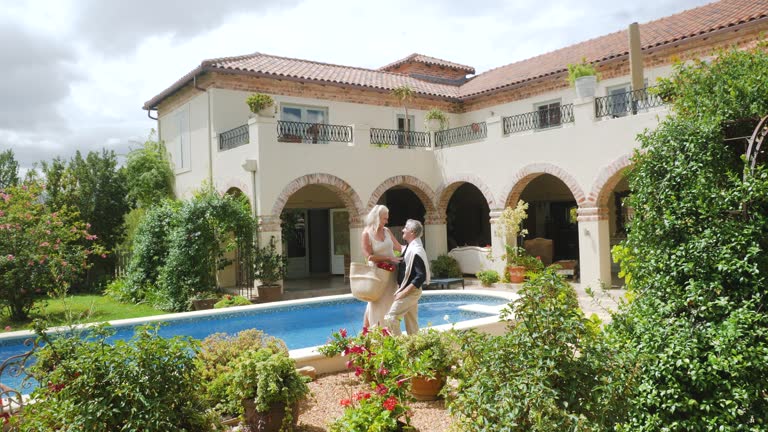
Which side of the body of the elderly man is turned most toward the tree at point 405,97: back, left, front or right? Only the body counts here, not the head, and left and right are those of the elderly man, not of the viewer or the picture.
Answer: right

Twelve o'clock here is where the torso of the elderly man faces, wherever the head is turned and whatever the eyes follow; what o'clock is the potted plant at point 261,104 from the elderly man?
The potted plant is roughly at 2 o'clock from the elderly man.

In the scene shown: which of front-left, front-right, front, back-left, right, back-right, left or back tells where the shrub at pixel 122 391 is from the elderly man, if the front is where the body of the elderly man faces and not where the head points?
front-left

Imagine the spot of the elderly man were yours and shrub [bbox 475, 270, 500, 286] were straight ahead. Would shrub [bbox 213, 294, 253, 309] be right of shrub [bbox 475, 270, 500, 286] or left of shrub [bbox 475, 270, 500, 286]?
left

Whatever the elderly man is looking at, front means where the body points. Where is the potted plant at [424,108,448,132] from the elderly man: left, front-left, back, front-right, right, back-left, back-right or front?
right

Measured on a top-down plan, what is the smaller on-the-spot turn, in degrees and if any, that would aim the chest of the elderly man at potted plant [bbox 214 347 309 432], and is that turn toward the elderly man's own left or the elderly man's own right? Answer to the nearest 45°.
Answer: approximately 45° to the elderly man's own left

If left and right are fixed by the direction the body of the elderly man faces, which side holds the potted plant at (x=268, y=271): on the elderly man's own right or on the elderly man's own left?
on the elderly man's own right

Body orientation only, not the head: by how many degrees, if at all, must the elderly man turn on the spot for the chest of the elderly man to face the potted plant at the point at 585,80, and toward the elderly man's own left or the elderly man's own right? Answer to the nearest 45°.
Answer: approximately 135° to the elderly man's own right

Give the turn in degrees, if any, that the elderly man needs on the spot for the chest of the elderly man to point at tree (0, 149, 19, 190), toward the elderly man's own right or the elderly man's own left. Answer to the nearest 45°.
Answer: approximately 45° to the elderly man's own right

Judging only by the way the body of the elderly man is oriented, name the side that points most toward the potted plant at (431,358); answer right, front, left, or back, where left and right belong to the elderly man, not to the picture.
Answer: left

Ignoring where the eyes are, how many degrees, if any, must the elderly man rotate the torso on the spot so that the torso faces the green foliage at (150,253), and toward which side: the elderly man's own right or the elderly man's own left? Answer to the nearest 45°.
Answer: approximately 45° to the elderly man's own right

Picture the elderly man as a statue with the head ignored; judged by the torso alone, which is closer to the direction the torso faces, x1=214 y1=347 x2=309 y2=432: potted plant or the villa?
the potted plant

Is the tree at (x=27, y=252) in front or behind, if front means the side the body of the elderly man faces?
in front

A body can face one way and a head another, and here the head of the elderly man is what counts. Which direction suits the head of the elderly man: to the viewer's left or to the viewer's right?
to the viewer's left

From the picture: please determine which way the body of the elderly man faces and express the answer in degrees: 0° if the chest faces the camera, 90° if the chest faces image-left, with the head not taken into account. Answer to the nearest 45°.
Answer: approximately 90°

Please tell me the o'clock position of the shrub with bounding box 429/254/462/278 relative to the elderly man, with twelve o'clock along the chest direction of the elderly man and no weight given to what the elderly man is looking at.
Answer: The shrub is roughly at 3 o'clock from the elderly man.

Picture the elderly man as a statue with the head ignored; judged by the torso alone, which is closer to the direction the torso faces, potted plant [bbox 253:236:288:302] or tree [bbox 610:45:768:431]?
the potted plant
